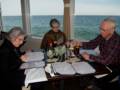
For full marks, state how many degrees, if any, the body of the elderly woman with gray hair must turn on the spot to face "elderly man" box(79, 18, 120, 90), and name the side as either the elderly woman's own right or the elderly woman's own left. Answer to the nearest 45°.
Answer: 0° — they already face them

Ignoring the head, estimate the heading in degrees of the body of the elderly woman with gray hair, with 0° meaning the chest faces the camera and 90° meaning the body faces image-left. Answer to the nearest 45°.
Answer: approximately 270°

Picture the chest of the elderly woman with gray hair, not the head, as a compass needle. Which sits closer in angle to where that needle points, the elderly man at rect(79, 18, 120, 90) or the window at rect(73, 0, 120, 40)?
the elderly man

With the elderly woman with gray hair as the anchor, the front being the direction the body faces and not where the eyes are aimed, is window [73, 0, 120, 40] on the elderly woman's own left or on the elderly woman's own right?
on the elderly woman's own left

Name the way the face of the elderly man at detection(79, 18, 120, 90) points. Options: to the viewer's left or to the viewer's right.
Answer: to the viewer's left

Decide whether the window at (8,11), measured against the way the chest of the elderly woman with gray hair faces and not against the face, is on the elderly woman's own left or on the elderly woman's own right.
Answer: on the elderly woman's own left
